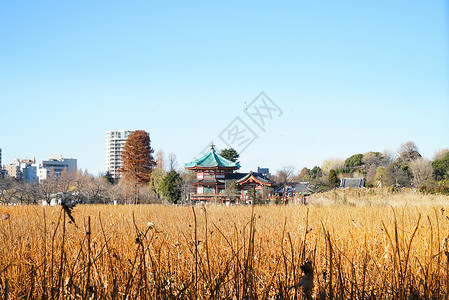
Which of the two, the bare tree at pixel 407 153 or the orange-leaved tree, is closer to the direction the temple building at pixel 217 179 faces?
the bare tree

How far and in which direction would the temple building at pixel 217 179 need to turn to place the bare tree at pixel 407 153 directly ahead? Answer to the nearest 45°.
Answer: approximately 45° to its left

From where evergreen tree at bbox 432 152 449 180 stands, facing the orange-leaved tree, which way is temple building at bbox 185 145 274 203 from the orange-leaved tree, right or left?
left

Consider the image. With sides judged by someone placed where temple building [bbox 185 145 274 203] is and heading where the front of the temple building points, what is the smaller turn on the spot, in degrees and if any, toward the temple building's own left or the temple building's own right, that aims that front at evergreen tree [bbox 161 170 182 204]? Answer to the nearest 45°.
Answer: approximately 135° to the temple building's own right

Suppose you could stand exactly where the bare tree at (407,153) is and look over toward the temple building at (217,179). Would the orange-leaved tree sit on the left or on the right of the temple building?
right
